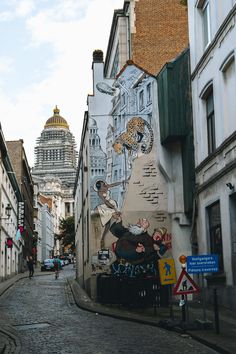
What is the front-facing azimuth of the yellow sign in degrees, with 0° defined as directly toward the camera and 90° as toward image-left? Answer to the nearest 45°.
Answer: approximately 0°

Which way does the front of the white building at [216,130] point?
to the viewer's left

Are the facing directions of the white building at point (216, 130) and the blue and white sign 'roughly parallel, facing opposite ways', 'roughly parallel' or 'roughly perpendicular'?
roughly perpendicular

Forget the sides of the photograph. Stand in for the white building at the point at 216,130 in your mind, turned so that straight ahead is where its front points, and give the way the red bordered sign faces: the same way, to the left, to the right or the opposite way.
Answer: to the left

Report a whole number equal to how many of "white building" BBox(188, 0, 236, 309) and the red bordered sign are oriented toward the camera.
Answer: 1

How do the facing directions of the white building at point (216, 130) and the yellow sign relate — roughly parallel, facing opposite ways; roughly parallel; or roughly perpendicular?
roughly perpendicular
